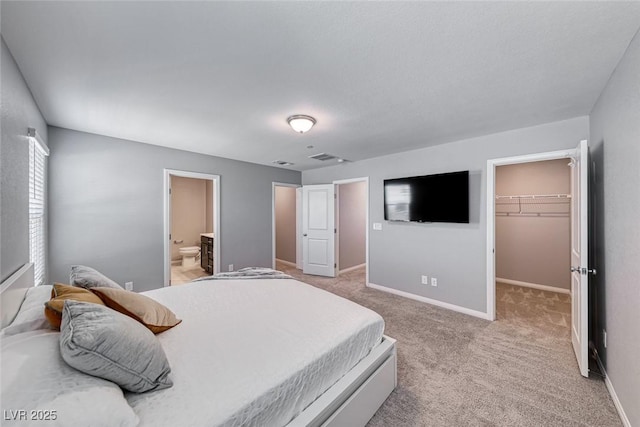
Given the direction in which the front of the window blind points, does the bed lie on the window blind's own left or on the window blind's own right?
on the window blind's own right

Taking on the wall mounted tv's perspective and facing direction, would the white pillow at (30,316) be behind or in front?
in front

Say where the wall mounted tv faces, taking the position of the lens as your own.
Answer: facing the viewer and to the left of the viewer

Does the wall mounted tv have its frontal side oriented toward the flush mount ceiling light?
yes

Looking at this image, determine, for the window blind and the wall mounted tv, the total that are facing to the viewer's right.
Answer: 1

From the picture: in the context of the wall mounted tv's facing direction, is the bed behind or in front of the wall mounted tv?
in front

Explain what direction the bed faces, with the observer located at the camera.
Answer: facing away from the viewer and to the right of the viewer

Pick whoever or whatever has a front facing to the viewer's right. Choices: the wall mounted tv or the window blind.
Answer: the window blind

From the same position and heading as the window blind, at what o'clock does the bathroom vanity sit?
The bathroom vanity is roughly at 11 o'clock from the window blind.

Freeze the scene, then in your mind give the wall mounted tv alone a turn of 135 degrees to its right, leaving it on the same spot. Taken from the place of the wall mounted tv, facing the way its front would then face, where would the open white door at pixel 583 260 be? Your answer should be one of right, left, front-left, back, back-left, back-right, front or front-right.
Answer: back-right

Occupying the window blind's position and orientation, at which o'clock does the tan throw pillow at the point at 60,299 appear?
The tan throw pillow is roughly at 3 o'clock from the window blind.

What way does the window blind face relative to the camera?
to the viewer's right
